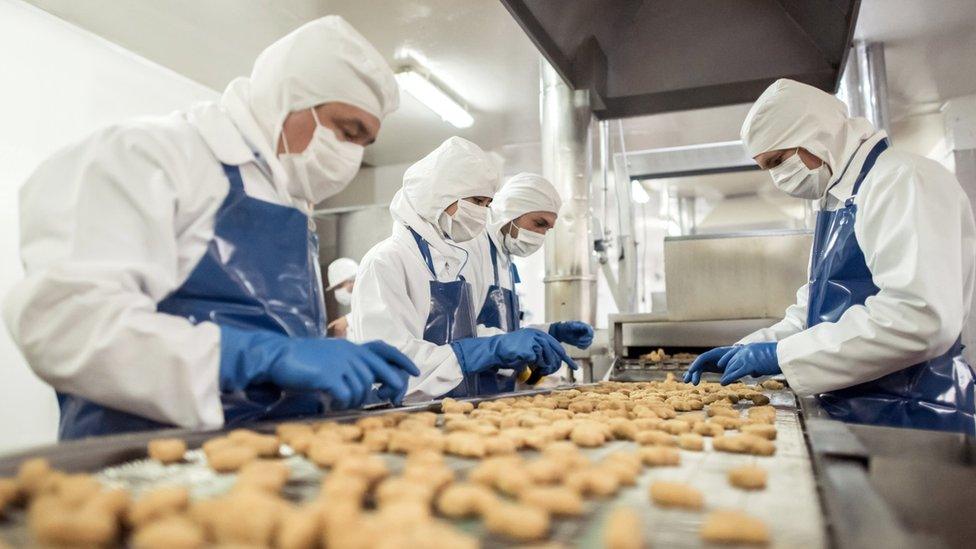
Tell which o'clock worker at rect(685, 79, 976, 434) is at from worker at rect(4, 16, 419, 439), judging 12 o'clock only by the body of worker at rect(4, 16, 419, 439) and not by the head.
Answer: worker at rect(685, 79, 976, 434) is roughly at 11 o'clock from worker at rect(4, 16, 419, 439).

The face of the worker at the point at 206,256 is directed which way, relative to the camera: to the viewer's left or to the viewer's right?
to the viewer's right

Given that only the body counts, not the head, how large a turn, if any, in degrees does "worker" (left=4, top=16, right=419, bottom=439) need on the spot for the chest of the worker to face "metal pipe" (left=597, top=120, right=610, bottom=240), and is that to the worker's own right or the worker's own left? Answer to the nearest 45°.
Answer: approximately 90° to the worker's own left

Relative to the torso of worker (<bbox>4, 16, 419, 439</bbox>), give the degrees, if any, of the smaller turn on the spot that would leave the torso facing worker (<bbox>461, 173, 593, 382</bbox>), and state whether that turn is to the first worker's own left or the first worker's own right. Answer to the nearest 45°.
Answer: approximately 90° to the first worker's own left

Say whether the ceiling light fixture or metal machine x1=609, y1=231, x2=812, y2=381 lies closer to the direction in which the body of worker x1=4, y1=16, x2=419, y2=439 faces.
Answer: the metal machine

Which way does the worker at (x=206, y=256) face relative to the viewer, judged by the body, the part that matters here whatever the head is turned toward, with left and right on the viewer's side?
facing the viewer and to the right of the viewer

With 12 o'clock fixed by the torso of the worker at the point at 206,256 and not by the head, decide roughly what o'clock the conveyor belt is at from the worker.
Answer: The conveyor belt is roughly at 12 o'clock from the worker.

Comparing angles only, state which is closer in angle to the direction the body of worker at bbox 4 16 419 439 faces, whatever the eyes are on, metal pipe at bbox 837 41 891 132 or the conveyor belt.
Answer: the conveyor belt

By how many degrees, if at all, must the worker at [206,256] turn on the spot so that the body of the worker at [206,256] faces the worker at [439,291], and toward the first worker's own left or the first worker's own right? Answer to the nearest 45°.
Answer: approximately 90° to the first worker's own left

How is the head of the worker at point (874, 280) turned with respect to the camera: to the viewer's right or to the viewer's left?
to the viewer's left

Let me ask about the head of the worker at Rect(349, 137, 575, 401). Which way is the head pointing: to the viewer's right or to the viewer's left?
to the viewer's right
